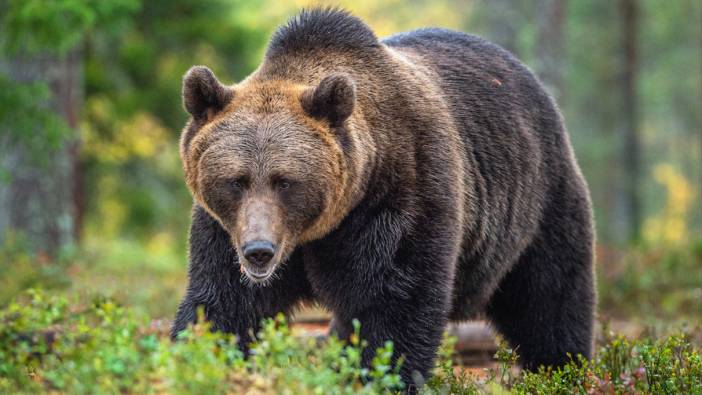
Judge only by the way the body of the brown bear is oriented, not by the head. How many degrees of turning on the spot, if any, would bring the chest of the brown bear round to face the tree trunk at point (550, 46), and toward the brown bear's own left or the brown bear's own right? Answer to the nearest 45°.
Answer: approximately 135° to the brown bear's own right

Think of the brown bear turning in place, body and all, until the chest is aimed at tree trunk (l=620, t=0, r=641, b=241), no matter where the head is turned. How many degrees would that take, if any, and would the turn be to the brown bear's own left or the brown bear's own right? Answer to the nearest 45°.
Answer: approximately 135° to the brown bear's own right

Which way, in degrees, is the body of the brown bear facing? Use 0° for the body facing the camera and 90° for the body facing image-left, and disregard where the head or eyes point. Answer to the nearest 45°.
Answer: approximately 45°

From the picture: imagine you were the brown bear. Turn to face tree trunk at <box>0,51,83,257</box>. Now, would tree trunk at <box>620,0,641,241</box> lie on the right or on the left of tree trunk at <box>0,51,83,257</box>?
right

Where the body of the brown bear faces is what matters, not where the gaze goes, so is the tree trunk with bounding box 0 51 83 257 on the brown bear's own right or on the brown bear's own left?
on the brown bear's own right
